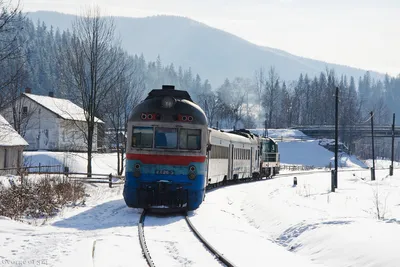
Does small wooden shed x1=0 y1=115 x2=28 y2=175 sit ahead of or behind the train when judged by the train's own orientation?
behind

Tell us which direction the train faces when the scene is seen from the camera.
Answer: facing the viewer
